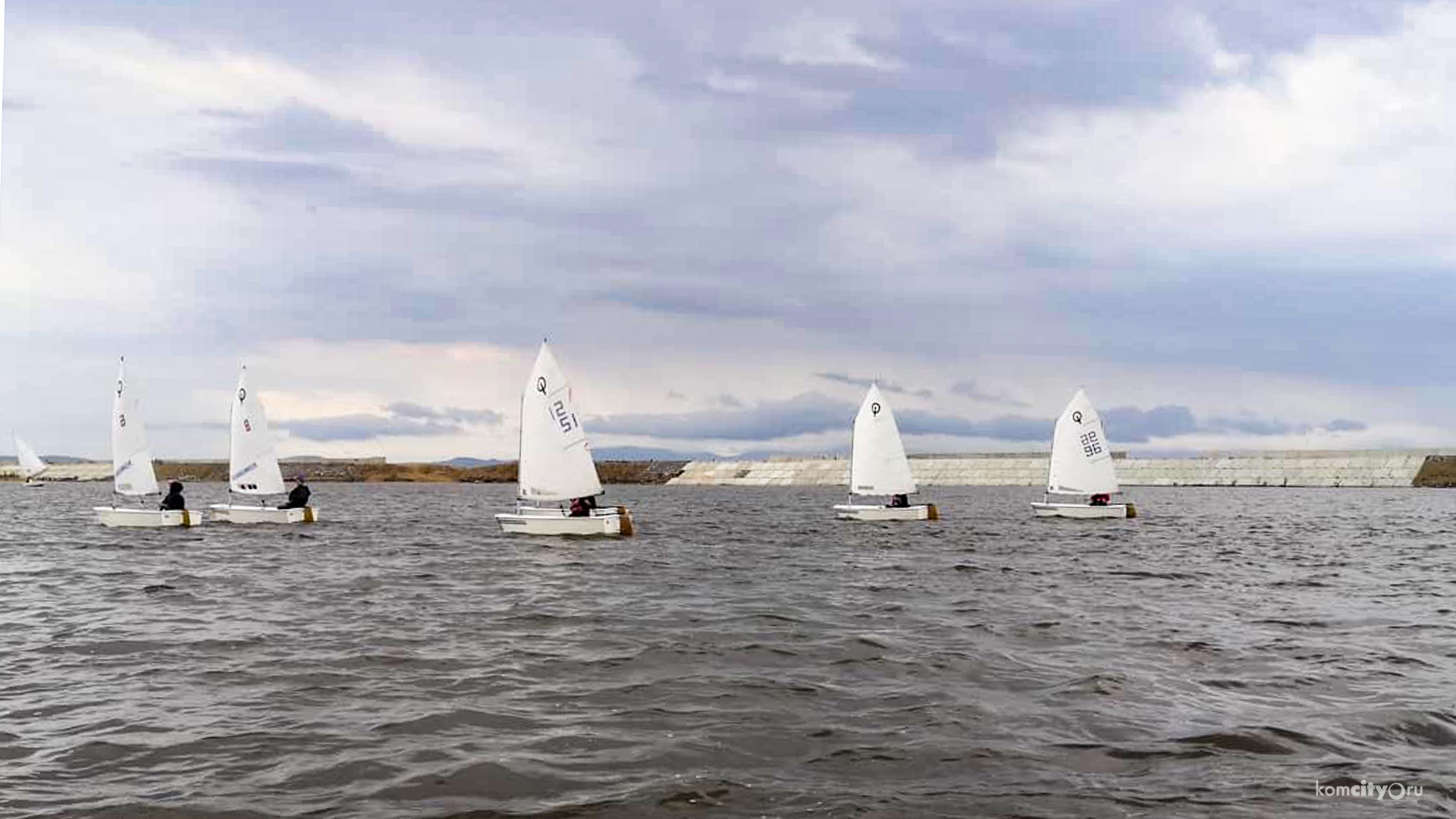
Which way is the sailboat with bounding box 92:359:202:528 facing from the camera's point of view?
to the viewer's left

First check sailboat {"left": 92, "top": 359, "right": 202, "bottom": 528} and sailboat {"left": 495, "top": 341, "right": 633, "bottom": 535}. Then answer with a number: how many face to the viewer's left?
2

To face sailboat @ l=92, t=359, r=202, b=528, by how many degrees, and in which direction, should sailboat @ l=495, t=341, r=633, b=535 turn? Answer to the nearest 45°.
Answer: approximately 45° to its right

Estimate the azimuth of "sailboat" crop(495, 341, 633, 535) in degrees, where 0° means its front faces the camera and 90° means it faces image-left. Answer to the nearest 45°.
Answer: approximately 90°

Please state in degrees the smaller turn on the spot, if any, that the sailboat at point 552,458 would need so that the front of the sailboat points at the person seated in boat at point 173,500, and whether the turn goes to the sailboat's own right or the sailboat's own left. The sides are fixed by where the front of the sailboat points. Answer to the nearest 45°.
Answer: approximately 45° to the sailboat's own right

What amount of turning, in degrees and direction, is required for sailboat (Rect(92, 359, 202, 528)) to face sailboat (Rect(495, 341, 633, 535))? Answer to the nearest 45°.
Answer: approximately 135° to its left
